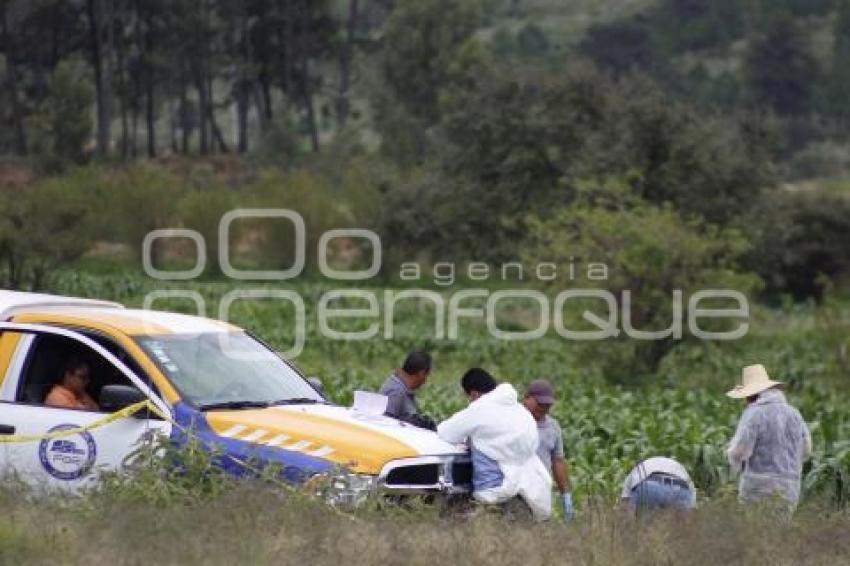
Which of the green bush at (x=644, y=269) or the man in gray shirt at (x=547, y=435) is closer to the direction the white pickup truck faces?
the man in gray shirt

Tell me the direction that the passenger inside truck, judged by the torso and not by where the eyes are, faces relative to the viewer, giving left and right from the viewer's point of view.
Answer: facing the viewer and to the right of the viewer

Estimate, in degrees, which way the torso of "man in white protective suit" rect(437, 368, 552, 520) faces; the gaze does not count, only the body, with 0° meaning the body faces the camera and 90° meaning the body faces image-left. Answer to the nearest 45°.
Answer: approximately 135°

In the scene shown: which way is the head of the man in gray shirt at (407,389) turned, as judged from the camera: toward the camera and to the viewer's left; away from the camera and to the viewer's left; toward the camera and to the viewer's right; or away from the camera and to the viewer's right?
toward the camera and to the viewer's right

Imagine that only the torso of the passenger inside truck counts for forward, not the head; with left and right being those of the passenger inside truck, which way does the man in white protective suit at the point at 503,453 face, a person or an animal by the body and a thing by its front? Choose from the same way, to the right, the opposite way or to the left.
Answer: the opposite way

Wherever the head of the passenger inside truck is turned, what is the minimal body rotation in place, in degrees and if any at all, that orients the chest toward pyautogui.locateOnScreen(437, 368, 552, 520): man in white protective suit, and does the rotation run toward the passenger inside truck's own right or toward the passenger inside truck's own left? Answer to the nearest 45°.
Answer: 0° — they already face them

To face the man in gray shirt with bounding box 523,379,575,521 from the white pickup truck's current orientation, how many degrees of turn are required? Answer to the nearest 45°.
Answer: approximately 45° to its left

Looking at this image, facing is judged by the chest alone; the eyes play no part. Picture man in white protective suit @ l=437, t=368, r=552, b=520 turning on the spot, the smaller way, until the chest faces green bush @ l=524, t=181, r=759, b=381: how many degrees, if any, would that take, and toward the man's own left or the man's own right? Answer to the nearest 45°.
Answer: approximately 45° to the man's own right
